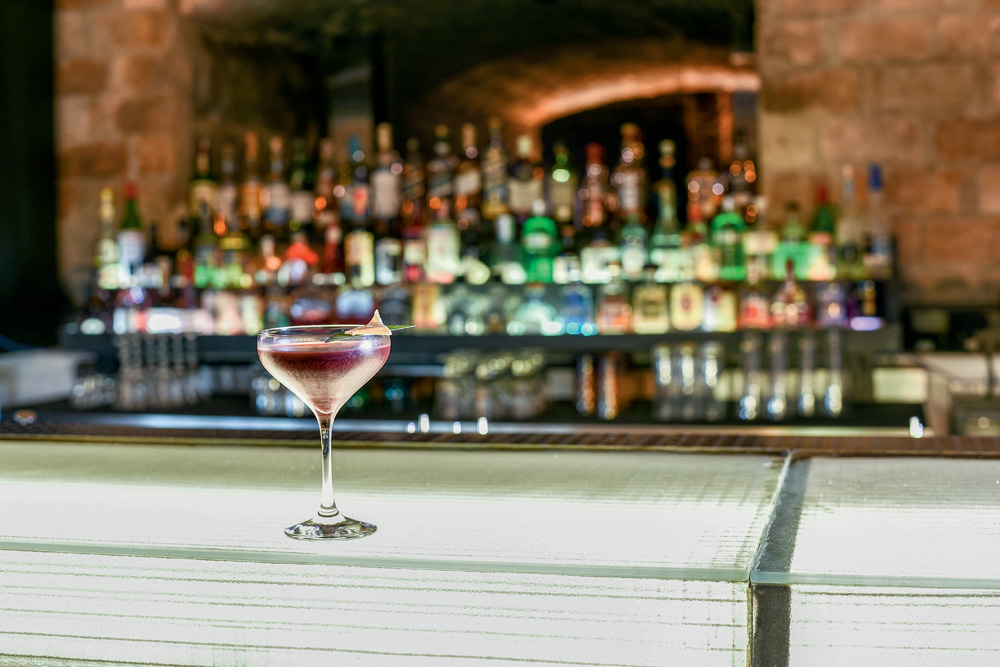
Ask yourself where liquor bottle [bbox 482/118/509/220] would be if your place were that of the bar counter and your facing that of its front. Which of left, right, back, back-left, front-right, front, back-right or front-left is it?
back

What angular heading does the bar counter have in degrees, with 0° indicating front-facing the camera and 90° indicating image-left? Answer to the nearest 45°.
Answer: approximately 0°

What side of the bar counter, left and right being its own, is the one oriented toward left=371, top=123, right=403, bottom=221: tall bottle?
back

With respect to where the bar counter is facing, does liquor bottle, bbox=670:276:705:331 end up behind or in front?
behind

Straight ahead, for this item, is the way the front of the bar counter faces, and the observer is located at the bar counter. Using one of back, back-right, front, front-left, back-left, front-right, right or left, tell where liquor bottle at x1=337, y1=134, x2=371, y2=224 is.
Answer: back

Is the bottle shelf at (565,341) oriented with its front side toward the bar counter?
yes

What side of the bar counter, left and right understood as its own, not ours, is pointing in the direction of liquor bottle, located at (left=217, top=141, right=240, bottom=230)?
back

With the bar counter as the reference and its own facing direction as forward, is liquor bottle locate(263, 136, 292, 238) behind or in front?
behind

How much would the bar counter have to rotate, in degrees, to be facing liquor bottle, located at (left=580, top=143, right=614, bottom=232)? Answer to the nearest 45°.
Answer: approximately 180°

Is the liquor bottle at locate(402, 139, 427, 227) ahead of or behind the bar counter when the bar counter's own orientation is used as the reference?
behind

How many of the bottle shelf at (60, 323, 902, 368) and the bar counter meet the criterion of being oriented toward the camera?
2

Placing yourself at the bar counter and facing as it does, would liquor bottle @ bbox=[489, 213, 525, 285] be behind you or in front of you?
behind
